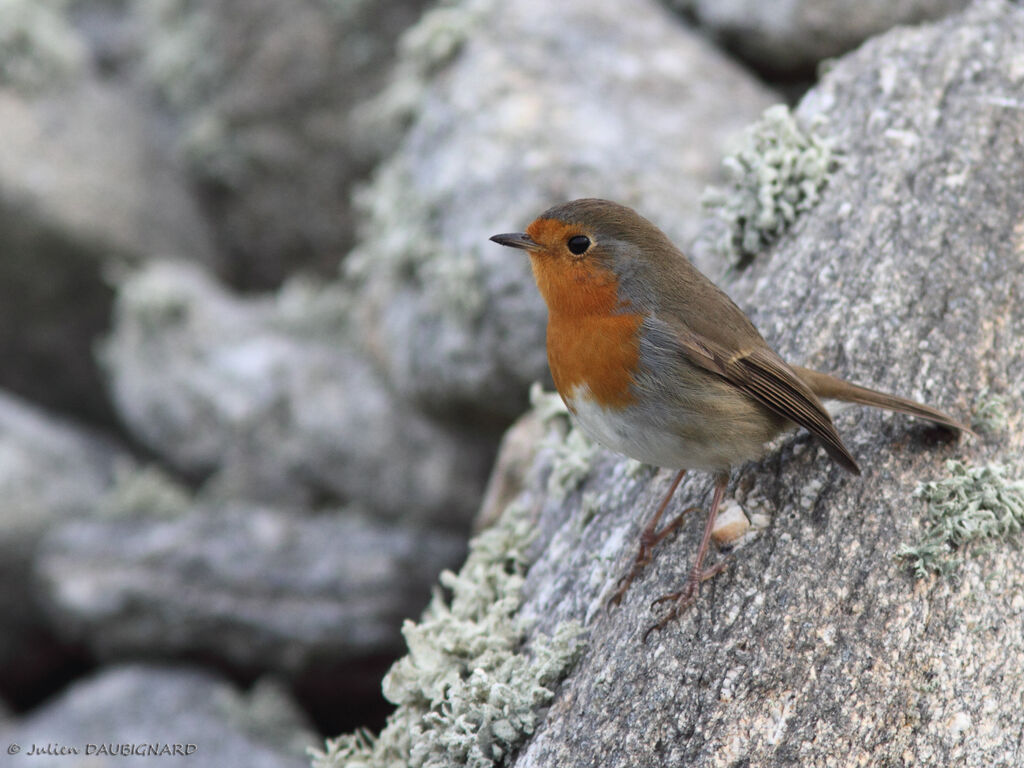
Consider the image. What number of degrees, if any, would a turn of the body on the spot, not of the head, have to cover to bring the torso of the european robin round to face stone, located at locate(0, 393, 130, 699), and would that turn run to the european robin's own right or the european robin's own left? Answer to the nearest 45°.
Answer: approximately 45° to the european robin's own right

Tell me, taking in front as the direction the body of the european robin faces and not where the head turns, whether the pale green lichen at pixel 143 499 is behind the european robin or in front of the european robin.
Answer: in front

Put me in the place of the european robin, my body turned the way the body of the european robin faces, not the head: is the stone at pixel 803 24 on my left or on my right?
on my right

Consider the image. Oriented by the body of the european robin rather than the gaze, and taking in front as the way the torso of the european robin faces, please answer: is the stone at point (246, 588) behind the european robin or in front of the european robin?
in front

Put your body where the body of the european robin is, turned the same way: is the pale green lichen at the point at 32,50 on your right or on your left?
on your right

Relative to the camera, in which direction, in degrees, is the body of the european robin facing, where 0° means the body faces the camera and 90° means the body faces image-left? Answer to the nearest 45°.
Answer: approximately 90°
